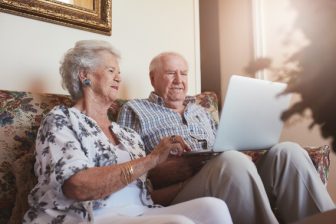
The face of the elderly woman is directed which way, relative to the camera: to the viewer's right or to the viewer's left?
to the viewer's right

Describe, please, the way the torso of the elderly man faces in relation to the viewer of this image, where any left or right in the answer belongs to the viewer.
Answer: facing the viewer and to the right of the viewer

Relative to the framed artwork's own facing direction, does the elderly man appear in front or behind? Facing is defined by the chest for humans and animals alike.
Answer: in front

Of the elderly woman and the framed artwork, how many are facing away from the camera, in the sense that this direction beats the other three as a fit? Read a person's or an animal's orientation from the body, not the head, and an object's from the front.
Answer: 0
